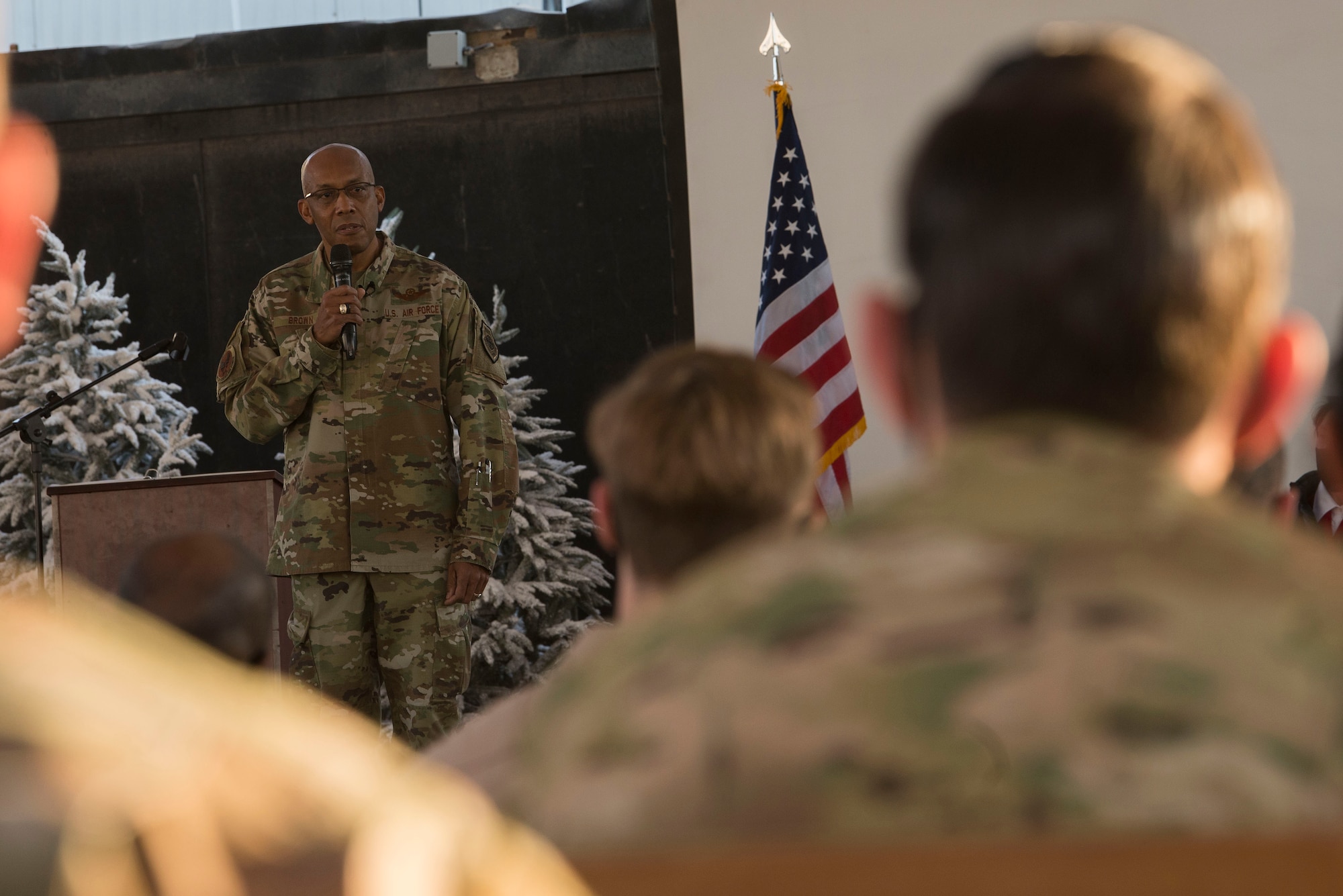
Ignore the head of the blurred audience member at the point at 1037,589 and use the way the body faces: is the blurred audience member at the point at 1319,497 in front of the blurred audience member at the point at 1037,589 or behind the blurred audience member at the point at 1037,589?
in front

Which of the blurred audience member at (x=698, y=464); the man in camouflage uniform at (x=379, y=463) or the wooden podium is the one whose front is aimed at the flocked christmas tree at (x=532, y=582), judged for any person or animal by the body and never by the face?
the blurred audience member

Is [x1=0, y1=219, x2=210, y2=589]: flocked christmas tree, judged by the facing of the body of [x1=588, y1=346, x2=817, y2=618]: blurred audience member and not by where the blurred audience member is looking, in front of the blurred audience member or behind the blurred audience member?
in front

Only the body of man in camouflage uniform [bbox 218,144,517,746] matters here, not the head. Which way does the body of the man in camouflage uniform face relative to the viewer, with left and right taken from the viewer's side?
facing the viewer

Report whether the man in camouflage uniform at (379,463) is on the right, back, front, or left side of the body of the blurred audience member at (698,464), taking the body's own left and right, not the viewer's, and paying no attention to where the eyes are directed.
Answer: front

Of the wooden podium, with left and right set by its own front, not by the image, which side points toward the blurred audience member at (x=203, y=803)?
front

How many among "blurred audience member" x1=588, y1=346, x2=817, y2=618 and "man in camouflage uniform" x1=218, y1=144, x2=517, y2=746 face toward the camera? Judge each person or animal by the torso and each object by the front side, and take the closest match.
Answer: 1

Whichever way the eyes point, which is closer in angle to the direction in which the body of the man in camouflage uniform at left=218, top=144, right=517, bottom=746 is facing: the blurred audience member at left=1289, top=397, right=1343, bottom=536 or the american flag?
the blurred audience member

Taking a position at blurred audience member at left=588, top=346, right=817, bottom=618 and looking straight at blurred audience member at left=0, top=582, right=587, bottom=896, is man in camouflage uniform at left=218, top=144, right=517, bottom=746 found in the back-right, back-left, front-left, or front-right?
back-right

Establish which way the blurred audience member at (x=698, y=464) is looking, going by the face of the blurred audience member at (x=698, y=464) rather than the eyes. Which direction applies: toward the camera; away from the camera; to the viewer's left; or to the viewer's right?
away from the camera

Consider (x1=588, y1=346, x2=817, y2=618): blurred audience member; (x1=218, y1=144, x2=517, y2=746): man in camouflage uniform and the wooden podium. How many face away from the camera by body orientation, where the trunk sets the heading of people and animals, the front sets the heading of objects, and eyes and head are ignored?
1

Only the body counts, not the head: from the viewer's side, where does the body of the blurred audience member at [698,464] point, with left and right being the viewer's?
facing away from the viewer

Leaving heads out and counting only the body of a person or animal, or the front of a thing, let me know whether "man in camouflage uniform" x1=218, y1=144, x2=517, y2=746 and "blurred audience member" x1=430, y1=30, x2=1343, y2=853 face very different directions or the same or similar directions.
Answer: very different directions

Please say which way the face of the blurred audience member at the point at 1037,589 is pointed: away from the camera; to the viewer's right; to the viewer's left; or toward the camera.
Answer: away from the camera

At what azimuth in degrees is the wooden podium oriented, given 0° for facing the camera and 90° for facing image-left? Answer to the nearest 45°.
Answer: approximately 0°

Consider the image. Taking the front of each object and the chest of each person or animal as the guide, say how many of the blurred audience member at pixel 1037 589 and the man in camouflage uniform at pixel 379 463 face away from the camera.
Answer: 1

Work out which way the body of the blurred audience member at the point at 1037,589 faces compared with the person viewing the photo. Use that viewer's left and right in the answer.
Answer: facing away from the viewer

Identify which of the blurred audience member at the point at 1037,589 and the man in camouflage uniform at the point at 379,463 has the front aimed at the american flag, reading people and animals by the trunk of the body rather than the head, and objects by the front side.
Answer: the blurred audience member
